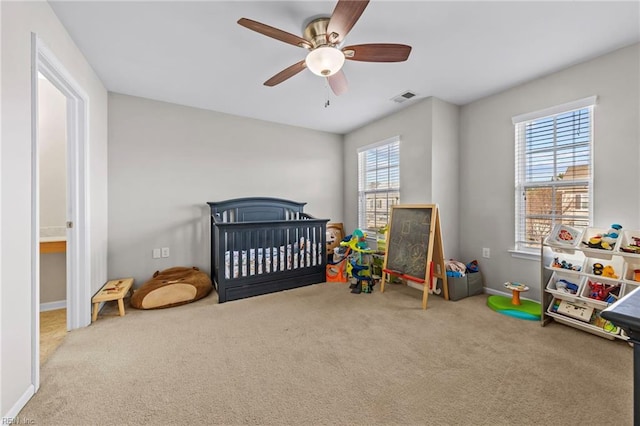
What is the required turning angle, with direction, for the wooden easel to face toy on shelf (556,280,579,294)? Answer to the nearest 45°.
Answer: approximately 135° to its left

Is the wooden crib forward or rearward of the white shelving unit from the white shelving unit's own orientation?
forward

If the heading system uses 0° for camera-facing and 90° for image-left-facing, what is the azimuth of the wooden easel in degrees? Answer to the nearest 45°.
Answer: approximately 45°

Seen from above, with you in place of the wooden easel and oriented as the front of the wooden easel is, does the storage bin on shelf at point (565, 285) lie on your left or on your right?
on your left

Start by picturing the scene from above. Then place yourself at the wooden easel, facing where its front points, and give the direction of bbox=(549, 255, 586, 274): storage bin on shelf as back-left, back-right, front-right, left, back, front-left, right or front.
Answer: back-left

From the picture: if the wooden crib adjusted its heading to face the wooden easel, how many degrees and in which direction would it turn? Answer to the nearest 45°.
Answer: approximately 45° to its left

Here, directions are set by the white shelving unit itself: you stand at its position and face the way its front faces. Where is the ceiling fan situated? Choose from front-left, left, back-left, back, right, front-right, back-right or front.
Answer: front

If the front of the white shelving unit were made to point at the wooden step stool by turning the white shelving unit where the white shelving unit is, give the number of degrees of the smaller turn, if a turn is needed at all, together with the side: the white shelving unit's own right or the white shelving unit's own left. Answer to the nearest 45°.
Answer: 0° — it already faces it

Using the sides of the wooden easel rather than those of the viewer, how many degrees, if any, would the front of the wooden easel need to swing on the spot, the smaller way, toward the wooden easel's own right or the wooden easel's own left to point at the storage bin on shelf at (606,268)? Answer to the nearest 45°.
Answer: approximately 135° to the wooden easel's own left

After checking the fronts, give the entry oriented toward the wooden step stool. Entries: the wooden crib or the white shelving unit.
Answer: the white shelving unit

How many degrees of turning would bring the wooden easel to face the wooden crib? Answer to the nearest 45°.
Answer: approximately 45° to its right

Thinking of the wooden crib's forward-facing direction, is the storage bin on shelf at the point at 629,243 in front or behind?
in front

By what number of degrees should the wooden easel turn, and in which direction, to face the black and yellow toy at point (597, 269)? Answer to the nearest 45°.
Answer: approximately 135° to its left

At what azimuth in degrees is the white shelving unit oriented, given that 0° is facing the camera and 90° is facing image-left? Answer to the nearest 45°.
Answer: approximately 45°

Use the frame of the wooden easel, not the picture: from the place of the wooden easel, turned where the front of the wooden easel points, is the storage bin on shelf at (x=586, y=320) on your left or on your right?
on your left

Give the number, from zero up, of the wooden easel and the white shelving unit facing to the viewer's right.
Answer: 0
